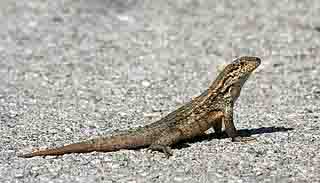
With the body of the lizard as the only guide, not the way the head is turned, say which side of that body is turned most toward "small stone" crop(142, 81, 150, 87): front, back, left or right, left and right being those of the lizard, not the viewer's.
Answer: left

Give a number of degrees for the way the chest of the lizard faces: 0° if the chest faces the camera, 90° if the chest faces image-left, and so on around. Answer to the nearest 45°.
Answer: approximately 270°
